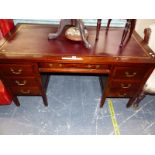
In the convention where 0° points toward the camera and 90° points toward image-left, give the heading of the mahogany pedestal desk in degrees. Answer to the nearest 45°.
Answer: approximately 0°
